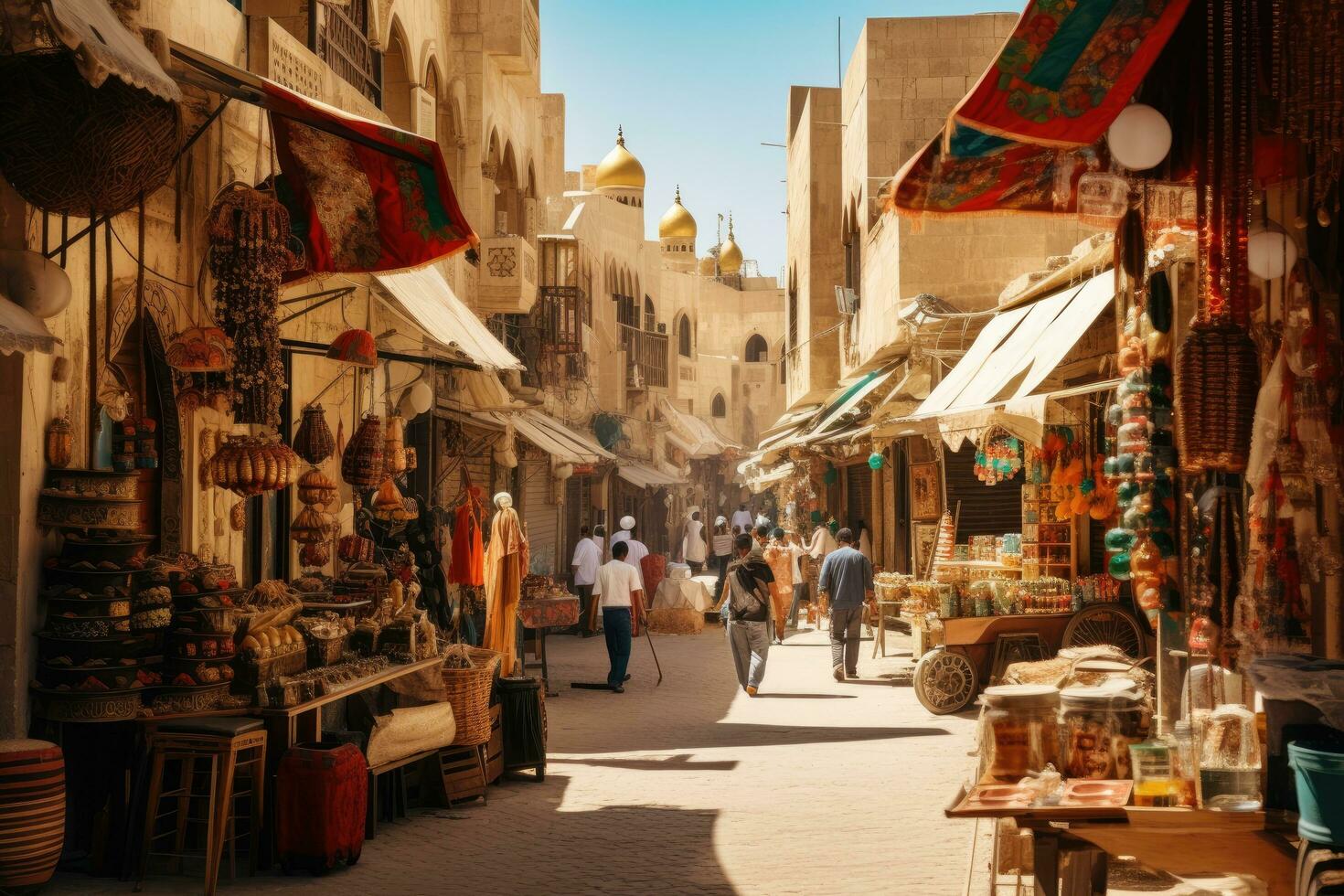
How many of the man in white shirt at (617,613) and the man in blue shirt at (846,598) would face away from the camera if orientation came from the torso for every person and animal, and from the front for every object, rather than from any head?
2

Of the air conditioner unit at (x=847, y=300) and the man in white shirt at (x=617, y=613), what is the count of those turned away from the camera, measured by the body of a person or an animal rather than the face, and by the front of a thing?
1

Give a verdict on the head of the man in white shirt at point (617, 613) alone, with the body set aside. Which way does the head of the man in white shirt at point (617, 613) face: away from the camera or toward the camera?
away from the camera

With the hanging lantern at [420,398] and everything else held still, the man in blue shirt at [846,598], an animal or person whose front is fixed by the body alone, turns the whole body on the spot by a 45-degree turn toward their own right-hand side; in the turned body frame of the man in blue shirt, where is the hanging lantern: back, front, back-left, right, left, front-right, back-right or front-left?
back

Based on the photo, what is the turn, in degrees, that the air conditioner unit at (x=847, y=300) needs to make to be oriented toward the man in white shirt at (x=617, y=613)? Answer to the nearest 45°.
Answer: approximately 45° to its left

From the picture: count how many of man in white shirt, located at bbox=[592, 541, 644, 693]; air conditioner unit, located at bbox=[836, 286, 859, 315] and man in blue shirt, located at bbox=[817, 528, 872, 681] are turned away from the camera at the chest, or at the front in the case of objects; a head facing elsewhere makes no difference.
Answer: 2

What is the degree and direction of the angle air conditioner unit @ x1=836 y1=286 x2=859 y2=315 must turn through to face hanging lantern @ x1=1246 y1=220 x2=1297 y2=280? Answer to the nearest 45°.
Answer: approximately 45° to its left

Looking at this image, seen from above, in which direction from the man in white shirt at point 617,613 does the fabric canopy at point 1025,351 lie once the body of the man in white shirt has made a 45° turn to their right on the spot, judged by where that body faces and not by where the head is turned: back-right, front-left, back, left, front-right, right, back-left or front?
right

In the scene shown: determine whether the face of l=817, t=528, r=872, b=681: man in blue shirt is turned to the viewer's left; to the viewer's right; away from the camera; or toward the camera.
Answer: away from the camera

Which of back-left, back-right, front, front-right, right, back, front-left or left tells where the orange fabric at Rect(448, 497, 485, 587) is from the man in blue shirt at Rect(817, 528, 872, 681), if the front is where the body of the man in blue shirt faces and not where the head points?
back-left

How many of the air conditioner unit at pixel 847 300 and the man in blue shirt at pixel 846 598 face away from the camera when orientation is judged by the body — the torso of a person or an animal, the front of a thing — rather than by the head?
1

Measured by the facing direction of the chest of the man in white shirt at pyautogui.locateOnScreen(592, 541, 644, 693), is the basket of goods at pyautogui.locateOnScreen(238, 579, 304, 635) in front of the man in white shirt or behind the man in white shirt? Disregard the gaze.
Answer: behind

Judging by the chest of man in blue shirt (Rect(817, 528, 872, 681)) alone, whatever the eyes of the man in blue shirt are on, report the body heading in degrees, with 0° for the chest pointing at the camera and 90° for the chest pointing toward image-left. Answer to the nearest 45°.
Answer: approximately 180°

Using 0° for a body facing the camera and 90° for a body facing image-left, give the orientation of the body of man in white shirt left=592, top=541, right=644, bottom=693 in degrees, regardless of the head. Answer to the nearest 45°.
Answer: approximately 180°
